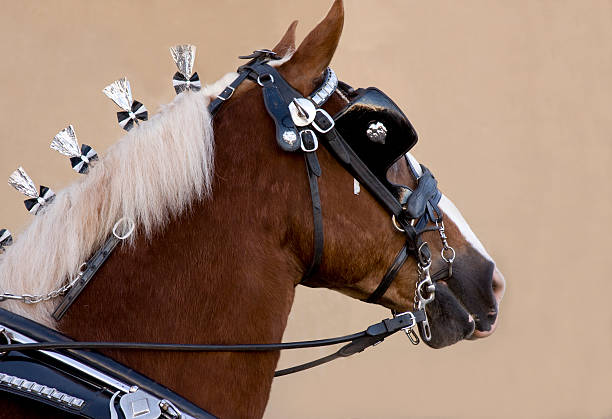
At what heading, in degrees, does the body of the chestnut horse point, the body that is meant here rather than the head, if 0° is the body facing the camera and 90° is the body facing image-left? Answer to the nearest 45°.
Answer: approximately 270°
